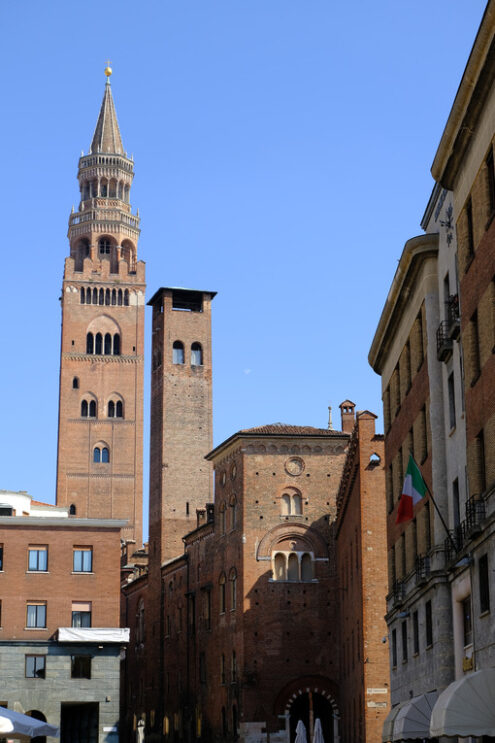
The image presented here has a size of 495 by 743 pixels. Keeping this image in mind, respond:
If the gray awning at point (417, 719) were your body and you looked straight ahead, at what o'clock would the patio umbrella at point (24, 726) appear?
The patio umbrella is roughly at 11 o'clock from the gray awning.

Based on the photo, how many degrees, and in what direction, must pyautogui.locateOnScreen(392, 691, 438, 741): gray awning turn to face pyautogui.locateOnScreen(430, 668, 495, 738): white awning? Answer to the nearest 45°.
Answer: approximately 90° to its left

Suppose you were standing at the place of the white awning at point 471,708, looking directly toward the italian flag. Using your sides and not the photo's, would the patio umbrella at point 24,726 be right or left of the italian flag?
left

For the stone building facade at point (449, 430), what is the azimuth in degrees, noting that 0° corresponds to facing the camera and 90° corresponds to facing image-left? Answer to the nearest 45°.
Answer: approximately 90°

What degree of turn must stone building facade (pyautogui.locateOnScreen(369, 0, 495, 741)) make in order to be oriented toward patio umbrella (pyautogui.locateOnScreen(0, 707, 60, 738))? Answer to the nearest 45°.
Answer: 0° — it already faces it

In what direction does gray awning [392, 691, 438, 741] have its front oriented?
to the viewer's left
